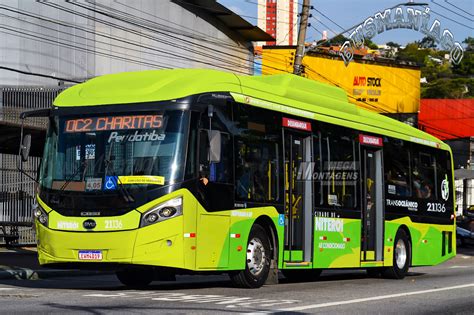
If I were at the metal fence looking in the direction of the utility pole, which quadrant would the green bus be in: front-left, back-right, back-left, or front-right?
front-right

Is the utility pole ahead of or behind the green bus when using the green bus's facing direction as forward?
behind

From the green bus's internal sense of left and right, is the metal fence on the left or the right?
on its right
